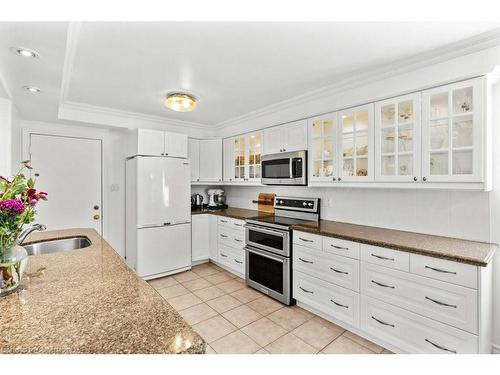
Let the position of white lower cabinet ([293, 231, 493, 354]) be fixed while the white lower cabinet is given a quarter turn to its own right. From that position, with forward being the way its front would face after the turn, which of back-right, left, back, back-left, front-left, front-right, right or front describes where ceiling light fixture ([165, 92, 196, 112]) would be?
front-left

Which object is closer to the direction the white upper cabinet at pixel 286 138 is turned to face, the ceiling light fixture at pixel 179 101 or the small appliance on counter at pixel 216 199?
the ceiling light fixture

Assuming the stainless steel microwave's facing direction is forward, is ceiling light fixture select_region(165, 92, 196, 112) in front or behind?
in front

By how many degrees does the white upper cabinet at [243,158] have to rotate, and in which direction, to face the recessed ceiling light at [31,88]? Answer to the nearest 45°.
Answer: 0° — it already faces it

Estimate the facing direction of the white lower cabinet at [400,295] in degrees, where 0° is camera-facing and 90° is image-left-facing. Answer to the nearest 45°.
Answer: approximately 45°

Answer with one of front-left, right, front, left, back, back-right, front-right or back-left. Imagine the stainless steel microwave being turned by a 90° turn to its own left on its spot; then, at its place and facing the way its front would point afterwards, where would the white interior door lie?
back-right

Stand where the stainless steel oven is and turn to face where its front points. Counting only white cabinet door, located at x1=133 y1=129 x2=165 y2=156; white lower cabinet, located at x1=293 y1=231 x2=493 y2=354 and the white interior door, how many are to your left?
1

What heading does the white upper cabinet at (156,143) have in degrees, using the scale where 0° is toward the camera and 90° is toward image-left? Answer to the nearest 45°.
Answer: approximately 315°

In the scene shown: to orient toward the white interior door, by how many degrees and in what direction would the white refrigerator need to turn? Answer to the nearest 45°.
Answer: approximately 135° to its right
